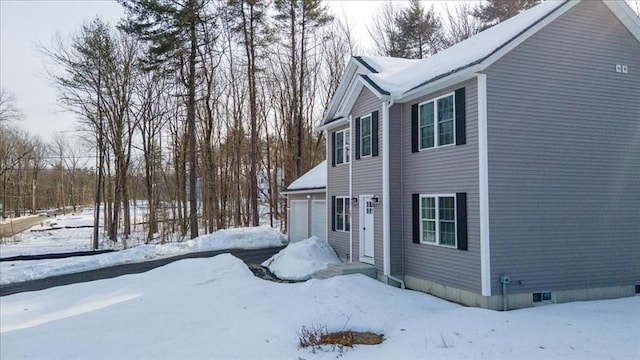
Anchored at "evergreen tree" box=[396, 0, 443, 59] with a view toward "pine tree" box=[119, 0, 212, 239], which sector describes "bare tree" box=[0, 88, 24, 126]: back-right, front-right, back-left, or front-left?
front-right

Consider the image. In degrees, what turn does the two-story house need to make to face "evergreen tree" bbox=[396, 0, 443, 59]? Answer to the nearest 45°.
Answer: approximately 135° to its right

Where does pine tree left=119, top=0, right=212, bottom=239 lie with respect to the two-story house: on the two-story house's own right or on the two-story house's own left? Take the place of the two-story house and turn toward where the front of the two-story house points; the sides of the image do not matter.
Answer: on the two-story house's own right

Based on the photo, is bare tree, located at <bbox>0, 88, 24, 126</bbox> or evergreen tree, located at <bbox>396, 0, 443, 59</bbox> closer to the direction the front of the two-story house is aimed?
the bare tree

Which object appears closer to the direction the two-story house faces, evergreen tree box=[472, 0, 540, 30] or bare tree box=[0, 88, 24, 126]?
the bare tree

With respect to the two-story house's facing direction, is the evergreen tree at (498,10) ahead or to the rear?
to the rear

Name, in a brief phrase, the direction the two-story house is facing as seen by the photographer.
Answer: facing the viewer and to the left of the viewer

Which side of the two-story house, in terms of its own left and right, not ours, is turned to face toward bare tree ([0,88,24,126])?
right

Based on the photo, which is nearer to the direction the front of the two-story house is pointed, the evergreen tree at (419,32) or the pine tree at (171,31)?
the pine tree
